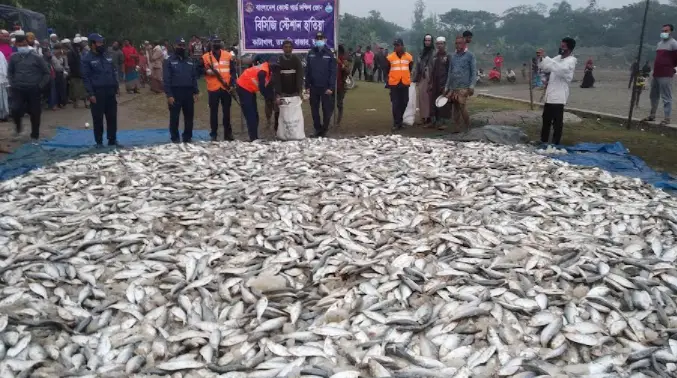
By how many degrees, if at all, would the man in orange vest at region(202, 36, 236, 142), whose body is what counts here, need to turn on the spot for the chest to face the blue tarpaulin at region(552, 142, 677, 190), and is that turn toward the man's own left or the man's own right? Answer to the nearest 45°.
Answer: approximately 45° to the man's own left

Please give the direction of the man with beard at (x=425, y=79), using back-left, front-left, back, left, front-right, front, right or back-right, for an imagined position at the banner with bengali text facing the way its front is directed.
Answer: left

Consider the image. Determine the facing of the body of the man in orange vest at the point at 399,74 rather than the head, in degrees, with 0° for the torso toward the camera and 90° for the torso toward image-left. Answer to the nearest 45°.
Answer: approximately 0°

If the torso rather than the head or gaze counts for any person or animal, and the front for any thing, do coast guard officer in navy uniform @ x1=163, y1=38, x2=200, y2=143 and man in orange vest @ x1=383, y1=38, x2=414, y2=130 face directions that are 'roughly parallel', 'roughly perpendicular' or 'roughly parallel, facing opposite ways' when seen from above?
roughly parallel

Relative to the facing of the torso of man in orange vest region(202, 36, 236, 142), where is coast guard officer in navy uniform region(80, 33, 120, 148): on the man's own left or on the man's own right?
on the man's own right

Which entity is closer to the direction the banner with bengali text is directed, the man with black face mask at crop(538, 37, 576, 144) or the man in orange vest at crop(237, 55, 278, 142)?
the man in orange vest

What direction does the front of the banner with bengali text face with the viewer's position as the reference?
facing the viewer

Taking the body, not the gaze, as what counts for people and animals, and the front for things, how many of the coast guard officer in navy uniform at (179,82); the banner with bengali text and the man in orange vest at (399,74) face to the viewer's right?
0

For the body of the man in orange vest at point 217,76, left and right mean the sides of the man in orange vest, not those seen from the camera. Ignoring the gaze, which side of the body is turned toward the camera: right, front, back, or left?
front

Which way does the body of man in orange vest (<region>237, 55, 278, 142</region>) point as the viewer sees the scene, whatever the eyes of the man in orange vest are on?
to the viewer's right

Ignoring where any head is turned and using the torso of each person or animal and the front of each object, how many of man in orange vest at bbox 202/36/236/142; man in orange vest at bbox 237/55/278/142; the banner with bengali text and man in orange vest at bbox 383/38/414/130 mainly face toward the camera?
3
